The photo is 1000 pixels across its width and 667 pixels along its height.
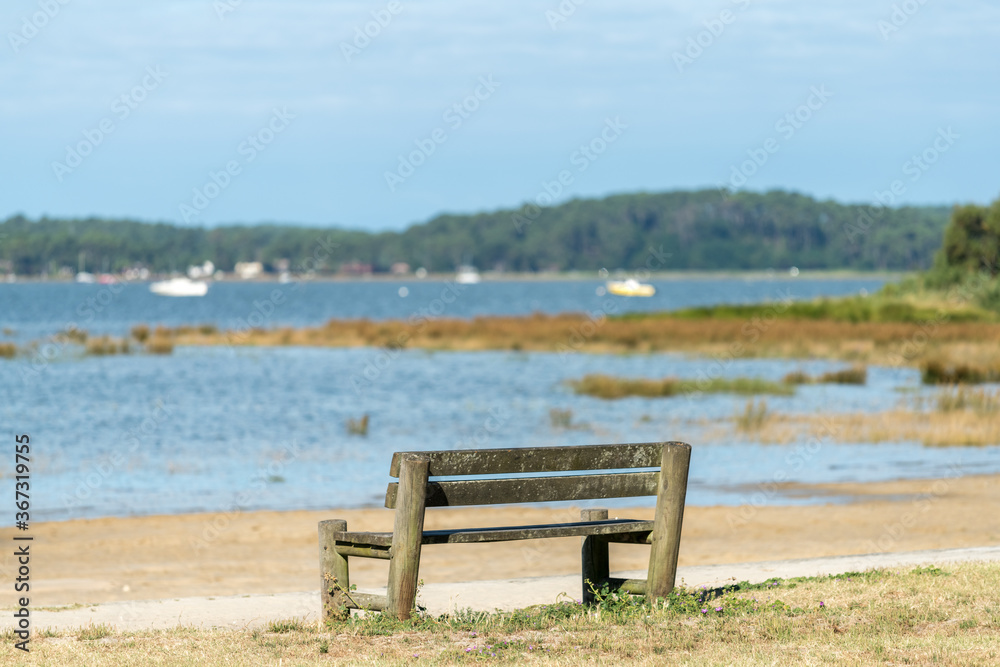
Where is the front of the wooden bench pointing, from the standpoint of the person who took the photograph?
facing away from the viewer and to the left of the viewer
